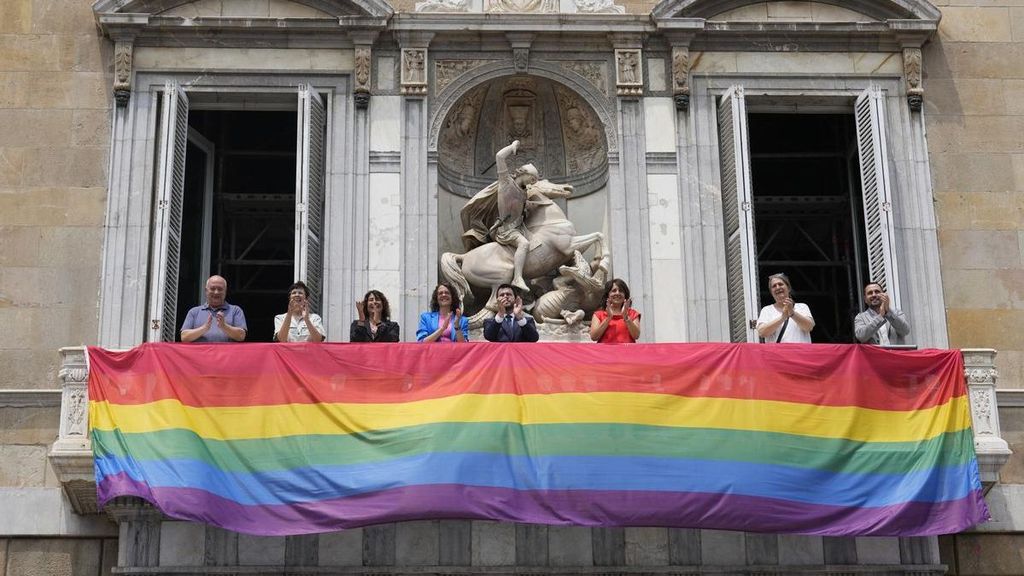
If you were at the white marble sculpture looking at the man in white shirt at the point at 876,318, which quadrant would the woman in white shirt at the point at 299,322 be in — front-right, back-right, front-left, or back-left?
back-right

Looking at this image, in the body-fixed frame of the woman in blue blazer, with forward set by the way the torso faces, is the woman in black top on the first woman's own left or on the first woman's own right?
on the first woman's own right

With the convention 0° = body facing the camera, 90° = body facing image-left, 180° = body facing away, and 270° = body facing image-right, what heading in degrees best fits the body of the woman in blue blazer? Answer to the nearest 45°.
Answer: approximately 0°

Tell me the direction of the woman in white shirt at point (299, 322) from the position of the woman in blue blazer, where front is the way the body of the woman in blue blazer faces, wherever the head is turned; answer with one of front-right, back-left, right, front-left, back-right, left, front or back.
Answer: right

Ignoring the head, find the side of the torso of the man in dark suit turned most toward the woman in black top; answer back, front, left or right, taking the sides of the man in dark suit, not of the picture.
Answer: right

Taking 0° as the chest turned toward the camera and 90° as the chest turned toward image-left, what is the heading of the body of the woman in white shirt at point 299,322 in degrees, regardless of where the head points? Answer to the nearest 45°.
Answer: approximately 0°

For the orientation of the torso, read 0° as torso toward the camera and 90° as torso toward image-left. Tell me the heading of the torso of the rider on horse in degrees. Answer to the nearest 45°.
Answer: approximately 315°

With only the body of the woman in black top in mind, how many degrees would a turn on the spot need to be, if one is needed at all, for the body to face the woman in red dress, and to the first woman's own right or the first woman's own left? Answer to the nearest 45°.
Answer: approximately 90° to the first woman's own left
